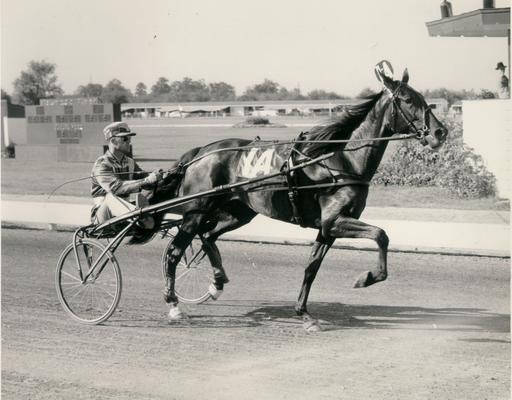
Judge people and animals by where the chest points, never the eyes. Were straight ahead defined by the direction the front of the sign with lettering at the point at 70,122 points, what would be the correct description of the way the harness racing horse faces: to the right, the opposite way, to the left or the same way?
to the left

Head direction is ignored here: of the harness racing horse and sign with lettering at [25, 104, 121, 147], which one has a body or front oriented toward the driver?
the sign with lettering

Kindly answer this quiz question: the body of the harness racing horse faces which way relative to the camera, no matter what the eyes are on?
to the viewer's right

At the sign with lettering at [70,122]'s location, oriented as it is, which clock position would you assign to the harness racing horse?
The harness racing horse is roughly at 12 o'clock from the sign with lettering.

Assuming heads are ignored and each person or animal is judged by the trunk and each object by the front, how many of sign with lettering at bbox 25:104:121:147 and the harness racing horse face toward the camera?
1

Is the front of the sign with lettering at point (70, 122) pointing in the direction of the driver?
yes

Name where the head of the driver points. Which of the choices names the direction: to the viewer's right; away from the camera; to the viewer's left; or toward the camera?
to the viewer's right

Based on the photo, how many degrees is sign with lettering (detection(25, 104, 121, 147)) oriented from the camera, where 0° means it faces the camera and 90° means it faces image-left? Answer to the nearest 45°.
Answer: approximately 0°

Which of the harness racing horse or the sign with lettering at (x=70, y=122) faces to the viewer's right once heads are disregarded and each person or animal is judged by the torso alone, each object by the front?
the harness racing horse

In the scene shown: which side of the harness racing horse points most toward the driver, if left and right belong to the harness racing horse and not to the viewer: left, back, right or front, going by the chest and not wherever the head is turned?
back
